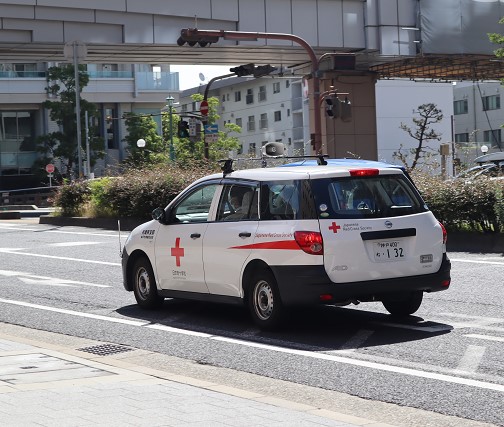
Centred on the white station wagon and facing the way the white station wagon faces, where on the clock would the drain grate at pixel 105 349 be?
The drain grate is roughly at 8 o'clock from the white station wagon.

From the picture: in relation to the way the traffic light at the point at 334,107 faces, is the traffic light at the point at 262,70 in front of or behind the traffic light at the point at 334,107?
in front

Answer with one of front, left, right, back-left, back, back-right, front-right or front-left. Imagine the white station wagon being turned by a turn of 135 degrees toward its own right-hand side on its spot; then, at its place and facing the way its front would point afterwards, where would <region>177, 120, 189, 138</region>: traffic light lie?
left

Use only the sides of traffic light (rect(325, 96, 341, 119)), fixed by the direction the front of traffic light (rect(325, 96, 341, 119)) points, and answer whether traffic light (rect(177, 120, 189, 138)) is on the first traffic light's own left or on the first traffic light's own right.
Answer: on the first traffic light's own right

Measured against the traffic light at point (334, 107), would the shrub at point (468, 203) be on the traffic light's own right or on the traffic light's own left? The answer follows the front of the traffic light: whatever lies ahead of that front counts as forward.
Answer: on the traffic light's own left

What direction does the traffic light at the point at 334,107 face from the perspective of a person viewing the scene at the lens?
facing to the left of the viewer

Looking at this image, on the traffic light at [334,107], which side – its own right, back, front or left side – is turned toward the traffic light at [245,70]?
right

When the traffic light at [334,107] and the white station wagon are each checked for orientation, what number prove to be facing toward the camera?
0
